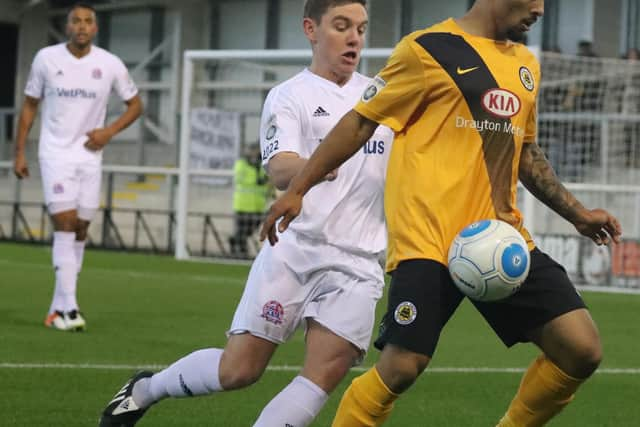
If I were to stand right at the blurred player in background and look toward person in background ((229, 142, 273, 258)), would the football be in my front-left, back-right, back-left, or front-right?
back-right

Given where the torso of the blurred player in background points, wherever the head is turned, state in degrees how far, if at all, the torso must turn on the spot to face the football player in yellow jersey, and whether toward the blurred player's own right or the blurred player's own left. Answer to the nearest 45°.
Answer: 0° — they already face them

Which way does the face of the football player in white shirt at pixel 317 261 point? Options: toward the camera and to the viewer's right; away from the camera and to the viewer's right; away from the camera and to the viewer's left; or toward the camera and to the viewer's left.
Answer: toward the camera and to the viewer's right

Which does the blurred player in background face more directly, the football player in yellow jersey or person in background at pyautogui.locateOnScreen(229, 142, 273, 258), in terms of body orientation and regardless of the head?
the football player in yellow jersey

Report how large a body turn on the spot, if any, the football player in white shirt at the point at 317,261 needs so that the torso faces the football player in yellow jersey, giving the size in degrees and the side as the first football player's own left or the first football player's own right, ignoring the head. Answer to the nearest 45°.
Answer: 0° — they already face them

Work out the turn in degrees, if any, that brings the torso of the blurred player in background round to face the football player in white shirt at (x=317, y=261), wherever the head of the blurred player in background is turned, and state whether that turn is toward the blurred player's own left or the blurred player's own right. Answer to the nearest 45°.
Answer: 0° — they already face them

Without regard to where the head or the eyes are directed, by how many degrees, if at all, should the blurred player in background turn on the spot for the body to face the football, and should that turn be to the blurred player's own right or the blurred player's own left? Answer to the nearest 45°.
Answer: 0° — they already face it

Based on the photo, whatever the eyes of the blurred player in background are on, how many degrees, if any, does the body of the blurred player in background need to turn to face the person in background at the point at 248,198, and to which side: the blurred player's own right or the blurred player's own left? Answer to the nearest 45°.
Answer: approximately 180°
